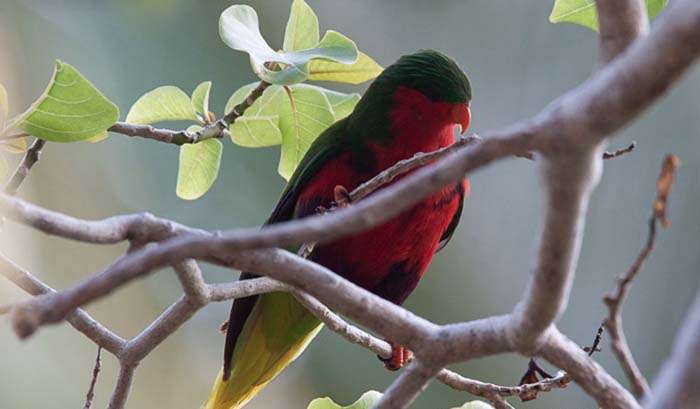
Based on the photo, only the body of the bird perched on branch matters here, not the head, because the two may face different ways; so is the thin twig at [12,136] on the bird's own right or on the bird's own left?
on the bird's own right

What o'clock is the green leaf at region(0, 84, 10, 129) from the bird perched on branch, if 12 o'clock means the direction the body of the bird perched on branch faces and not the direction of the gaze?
The green leaf is roughly at 5 o'clock from the bird perched on branch.

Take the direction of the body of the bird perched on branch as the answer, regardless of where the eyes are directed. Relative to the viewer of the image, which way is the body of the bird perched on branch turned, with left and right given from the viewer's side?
facing the viewer and to the right of the viewer

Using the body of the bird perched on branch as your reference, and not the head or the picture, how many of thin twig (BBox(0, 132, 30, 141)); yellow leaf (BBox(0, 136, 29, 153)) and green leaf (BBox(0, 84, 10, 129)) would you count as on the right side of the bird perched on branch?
3

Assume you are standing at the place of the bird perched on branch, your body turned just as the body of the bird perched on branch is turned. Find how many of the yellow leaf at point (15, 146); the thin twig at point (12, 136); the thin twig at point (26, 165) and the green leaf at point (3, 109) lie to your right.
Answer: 4

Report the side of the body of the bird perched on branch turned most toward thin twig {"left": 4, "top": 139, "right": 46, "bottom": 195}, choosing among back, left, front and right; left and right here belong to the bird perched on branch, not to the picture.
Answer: right
